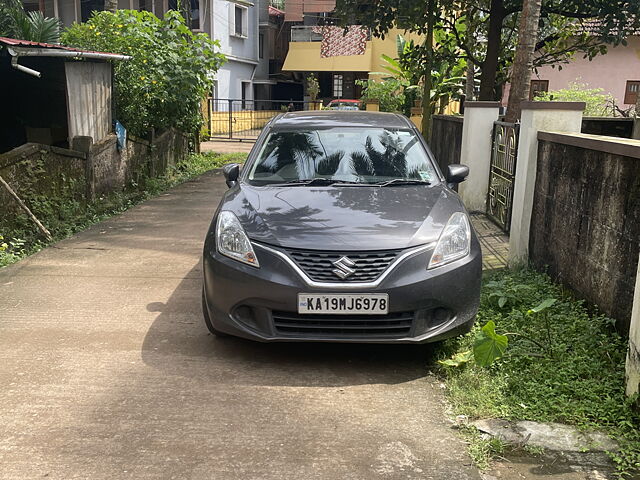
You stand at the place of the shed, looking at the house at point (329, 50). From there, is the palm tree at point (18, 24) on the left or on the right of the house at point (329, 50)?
left

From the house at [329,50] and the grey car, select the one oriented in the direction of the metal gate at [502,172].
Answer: the house

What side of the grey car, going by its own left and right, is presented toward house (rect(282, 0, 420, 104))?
back

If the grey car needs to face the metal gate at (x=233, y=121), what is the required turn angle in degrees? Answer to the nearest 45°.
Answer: approximately 180°

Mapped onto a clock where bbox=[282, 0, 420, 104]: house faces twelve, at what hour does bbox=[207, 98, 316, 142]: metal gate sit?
The metal gate is roughly at 1 o'clock from the house.

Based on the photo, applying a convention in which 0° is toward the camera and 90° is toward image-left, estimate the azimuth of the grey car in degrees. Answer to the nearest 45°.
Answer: approximately 0°

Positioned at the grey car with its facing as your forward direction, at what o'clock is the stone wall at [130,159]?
The stone wall is roughly at 5 o'clock from the grey car.

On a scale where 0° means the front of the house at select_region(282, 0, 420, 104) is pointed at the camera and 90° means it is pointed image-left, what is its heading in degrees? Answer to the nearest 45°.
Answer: approximately 0°

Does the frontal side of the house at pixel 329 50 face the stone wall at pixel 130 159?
yes

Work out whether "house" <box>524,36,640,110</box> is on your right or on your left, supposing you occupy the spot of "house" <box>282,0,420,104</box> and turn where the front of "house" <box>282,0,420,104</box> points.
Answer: on your left

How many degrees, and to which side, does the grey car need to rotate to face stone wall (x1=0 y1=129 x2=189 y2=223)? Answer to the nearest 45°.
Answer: approximately 135° to its right
